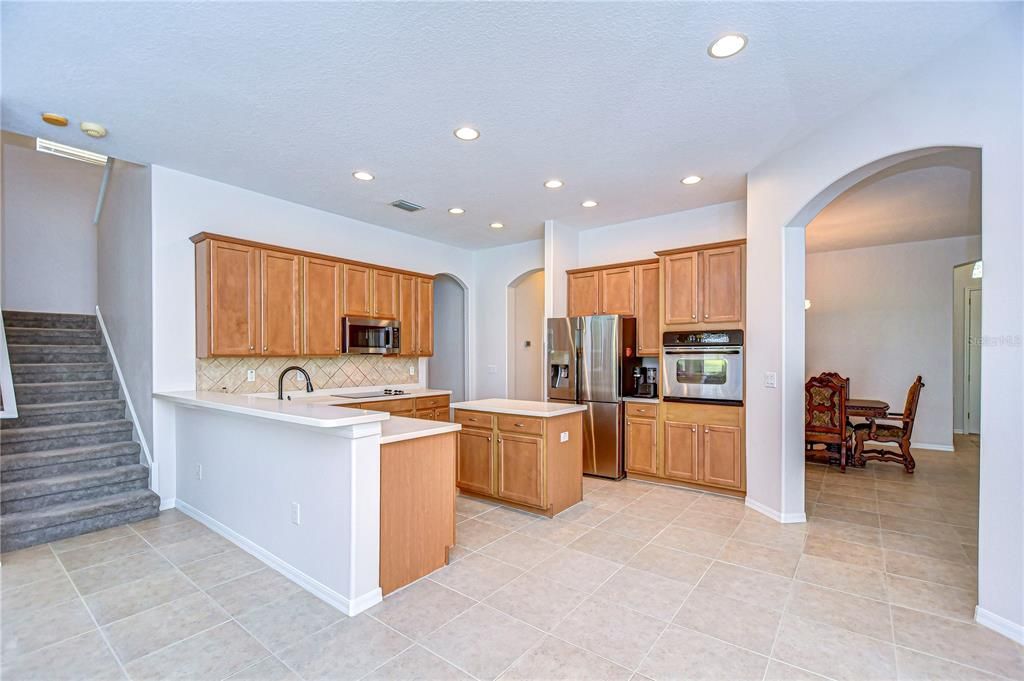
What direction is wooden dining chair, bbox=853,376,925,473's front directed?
to the viewer's left

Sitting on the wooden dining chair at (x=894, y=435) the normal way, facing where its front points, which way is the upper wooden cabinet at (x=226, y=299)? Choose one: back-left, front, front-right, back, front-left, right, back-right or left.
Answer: front-left

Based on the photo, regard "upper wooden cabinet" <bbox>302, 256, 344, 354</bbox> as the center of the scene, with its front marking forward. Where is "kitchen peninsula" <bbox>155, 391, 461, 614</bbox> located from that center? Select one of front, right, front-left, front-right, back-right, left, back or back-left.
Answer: front-right

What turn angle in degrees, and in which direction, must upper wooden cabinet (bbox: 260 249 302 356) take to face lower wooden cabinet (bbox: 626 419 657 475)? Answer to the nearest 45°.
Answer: approximately 45° to its left

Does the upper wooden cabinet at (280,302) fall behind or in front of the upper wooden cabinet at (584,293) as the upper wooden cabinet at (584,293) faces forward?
in front

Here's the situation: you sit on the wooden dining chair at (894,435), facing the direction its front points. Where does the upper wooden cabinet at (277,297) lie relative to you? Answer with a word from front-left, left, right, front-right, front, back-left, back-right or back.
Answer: front-left

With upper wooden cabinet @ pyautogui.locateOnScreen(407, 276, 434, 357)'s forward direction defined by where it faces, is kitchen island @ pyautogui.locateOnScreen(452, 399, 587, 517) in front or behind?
in front

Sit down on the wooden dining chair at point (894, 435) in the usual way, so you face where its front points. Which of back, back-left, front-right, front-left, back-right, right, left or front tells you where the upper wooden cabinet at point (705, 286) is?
front-left

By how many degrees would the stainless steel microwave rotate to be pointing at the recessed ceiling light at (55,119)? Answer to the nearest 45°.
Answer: approximately 90° to its right

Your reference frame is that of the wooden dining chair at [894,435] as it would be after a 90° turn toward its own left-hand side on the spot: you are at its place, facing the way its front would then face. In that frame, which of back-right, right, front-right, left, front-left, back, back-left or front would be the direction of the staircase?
front-right

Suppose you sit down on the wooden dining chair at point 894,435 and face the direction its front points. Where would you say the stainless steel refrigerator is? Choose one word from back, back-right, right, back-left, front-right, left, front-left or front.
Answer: front-left

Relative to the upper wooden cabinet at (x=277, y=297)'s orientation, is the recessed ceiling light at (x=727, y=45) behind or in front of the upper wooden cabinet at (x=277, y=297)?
in front

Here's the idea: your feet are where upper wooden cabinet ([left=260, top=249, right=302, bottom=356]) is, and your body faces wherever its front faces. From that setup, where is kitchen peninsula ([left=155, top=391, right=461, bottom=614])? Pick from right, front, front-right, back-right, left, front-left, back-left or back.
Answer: front-right

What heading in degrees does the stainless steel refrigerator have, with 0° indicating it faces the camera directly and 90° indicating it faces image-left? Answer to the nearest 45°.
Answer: approximately 45°
